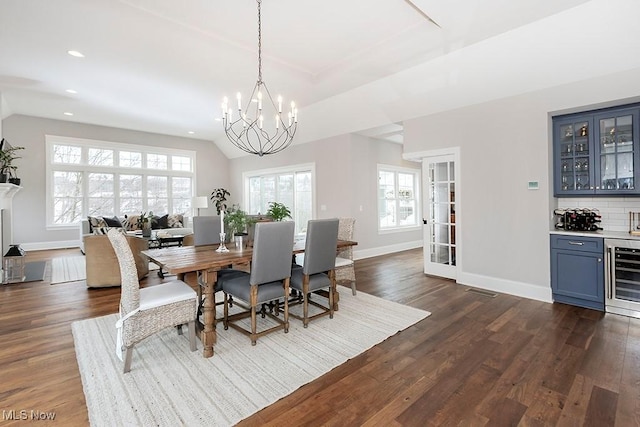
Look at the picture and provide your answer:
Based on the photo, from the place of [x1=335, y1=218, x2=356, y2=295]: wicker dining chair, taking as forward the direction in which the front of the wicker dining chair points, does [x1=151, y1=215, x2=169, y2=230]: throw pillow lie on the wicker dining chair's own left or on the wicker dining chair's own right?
on the wicker dining chair's own right

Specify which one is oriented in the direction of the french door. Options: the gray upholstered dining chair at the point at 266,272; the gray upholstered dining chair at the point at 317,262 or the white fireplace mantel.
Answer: the white fireplace mantel

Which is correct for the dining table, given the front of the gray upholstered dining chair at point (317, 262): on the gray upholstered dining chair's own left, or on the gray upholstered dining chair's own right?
on the gray upholstered dining chair's own left

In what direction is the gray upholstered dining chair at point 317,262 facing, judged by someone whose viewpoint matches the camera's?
facing away from the viewer and to the left of the viewer

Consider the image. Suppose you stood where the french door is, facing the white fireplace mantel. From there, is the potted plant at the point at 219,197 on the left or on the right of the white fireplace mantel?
right

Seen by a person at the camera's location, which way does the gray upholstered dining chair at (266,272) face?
facing away from the viewer and to the left of the viewer

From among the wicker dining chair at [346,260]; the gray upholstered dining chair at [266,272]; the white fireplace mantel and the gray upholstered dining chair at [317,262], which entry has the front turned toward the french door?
the white fireplace mantel

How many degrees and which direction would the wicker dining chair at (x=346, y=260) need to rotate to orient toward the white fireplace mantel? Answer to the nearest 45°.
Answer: approximately 45° to its right

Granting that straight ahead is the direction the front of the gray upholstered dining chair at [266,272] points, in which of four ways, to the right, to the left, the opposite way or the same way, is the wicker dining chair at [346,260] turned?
to the left
